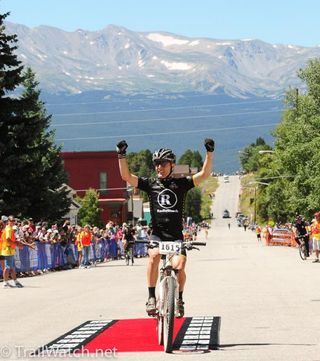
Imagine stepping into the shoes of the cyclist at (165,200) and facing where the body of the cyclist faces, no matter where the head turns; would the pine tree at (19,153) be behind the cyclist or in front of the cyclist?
behind

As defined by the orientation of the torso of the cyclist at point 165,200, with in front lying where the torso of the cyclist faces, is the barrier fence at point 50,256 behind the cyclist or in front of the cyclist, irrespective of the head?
behind

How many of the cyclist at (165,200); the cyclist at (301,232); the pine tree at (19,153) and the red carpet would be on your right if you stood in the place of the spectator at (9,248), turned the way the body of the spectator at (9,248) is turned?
2

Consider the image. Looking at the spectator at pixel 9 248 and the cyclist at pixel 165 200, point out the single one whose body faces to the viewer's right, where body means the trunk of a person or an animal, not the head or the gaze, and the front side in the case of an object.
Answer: the spectator

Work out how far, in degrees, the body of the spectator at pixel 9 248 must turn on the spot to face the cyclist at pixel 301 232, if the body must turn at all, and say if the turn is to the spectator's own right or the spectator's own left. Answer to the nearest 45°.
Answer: approximately 45° to the spectator's own left

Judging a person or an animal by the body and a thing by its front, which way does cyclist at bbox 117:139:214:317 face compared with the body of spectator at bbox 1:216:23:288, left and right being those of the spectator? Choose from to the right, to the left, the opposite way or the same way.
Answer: to the right

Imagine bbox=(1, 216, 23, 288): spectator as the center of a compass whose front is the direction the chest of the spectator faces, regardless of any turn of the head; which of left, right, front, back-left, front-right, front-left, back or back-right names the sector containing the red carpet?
right

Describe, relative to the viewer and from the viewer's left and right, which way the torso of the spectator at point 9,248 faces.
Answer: facing to the right of the viewer

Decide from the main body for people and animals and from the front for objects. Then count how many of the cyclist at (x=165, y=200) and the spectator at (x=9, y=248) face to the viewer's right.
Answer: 1

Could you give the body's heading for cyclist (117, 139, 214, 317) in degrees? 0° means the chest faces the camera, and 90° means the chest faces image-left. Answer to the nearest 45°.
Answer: approximately 0°
